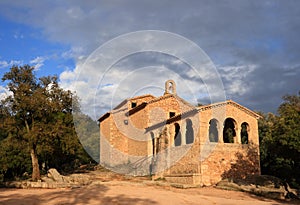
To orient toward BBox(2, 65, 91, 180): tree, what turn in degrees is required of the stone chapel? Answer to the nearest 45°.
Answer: approximately 135° to its right

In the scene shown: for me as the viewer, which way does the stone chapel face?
facing the viewer and to the right of the viewer

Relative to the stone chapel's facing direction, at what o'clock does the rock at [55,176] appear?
The rock is roughly at 4 o'clock from the stone chapel.
